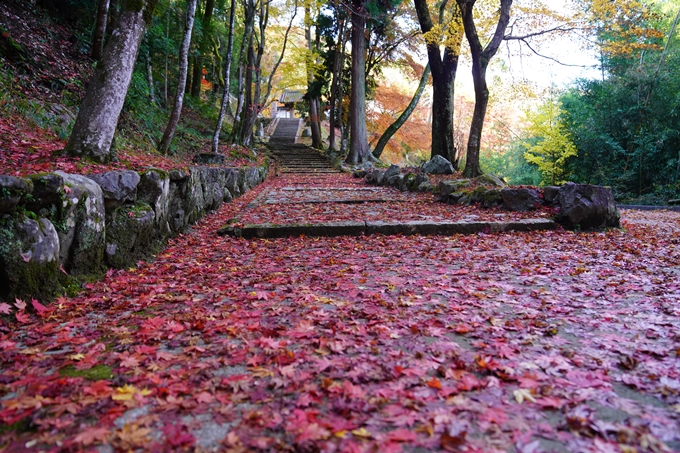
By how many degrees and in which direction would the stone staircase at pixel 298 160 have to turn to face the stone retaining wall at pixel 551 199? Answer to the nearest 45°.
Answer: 0° — it already faces it

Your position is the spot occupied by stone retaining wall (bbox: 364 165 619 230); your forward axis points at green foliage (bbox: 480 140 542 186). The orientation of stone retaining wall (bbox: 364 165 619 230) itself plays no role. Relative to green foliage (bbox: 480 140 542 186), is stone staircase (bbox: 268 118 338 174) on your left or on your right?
left

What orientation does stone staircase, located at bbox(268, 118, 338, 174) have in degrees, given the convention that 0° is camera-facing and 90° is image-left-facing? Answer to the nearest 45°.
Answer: approximately 0°

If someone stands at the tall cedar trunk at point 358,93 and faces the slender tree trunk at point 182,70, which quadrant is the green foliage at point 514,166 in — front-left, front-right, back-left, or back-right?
back-left

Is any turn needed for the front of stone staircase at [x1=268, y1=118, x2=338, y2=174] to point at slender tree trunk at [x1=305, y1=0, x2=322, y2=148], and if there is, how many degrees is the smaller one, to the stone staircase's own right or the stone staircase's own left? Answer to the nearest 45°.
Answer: approximately 180°

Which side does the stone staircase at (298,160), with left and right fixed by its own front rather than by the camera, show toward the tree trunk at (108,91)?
front

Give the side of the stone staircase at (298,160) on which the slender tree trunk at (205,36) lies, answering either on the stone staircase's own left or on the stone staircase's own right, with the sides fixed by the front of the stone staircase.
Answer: on the stone staircase's own right

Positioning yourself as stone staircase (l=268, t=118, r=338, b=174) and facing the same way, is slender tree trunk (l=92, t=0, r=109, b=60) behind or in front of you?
in front
